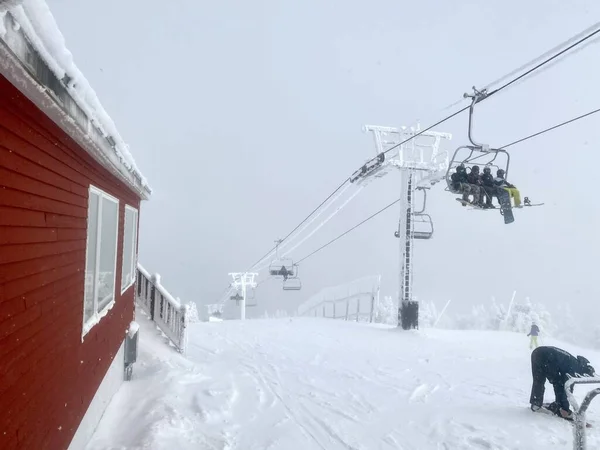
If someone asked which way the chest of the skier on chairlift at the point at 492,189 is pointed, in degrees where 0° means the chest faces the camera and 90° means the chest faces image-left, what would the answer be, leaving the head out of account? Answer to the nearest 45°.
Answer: approximately 315°

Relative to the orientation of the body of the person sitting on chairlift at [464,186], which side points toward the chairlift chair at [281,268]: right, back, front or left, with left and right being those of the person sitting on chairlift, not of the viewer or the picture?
back

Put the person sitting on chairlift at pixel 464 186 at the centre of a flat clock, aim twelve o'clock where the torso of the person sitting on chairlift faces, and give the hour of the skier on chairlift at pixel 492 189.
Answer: The skier on chairlift is roughly at 10 o'clock from the person sitting on chairlift.

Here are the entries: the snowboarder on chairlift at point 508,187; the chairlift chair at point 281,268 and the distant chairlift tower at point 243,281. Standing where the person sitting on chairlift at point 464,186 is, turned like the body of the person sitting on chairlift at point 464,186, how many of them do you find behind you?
2

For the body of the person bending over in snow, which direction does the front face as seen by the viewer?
to the viewer's right

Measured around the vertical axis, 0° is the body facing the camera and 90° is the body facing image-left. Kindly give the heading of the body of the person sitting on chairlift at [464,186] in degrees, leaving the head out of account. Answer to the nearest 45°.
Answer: approximately 315°
